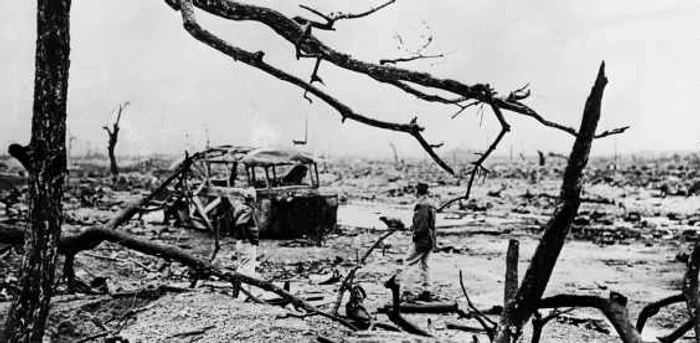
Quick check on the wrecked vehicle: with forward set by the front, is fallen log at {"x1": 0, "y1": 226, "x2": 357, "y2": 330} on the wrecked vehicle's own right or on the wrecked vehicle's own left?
on the wrecked vehicle's own right

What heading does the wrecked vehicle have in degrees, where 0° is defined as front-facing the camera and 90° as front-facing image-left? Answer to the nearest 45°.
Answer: approximately 315°

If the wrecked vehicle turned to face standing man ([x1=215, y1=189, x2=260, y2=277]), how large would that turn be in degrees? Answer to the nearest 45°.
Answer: approximately 45° to its right

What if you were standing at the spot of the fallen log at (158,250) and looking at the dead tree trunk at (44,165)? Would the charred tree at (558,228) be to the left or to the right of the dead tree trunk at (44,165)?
left

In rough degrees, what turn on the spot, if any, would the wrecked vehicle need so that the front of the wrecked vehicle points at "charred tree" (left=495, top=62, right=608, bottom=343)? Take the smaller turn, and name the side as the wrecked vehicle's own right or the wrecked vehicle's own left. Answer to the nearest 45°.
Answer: approximately 45° to the wrecked vehicle's own right
